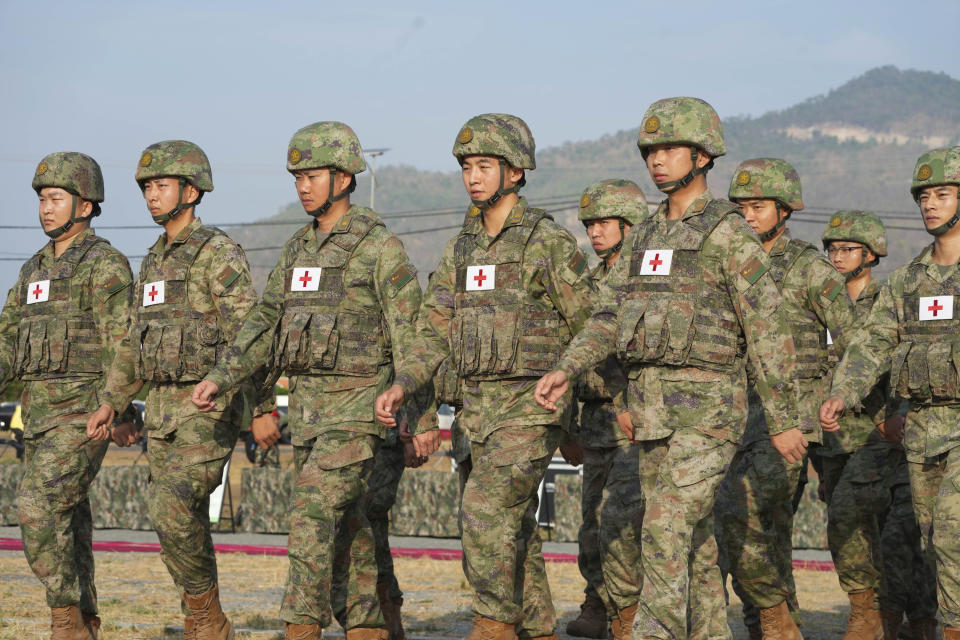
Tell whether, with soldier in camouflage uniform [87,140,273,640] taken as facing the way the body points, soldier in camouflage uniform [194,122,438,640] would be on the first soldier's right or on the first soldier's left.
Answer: on the first soldier's left

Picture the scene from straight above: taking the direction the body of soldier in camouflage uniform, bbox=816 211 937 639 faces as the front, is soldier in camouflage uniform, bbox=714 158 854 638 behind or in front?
in front

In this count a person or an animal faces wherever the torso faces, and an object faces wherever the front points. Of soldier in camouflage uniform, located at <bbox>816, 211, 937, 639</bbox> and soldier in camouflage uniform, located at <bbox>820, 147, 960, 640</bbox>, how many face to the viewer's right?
0

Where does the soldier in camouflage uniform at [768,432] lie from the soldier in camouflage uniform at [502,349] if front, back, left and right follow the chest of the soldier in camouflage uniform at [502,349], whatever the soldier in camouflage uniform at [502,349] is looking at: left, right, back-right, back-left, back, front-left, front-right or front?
back

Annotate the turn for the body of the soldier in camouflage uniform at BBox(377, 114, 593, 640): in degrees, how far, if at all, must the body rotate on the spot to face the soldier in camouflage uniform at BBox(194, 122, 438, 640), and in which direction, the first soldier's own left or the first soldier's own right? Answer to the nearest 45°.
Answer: approximately 45° to the first soldier's own right

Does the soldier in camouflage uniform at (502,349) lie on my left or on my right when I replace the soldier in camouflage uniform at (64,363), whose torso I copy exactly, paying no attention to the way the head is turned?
on my left

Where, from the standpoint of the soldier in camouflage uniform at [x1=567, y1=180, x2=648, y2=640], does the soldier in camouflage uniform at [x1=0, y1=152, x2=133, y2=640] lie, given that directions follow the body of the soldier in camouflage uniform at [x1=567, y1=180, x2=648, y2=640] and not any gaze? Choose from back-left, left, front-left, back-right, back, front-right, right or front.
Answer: front-right

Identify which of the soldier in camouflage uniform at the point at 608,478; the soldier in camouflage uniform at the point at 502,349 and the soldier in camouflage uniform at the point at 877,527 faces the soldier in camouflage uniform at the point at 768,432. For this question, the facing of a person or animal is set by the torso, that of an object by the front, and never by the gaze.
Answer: the soldier in camouflage uniform at the point at 877,527

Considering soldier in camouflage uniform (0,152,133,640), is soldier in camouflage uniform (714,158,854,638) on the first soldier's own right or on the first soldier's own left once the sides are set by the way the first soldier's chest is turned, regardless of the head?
on the first soldier's own left

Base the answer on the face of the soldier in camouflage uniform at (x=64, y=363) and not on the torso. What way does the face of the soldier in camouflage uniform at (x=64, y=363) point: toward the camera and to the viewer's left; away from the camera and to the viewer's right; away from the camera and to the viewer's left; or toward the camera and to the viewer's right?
toward the camera and to the viewer's left

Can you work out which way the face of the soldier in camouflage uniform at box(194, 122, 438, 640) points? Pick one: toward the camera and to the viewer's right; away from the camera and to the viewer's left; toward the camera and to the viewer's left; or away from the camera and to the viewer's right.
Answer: toward the camera and to the viewer's left

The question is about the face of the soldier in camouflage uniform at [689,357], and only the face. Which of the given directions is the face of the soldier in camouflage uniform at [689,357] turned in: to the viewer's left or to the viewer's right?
to the viewer's left

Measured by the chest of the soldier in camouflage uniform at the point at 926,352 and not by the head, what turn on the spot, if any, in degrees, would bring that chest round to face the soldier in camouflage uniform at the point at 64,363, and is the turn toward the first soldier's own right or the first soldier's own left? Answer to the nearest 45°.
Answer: approximately 45° to the first soldier's own right

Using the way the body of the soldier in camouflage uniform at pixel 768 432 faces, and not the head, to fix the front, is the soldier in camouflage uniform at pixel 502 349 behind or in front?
in front
